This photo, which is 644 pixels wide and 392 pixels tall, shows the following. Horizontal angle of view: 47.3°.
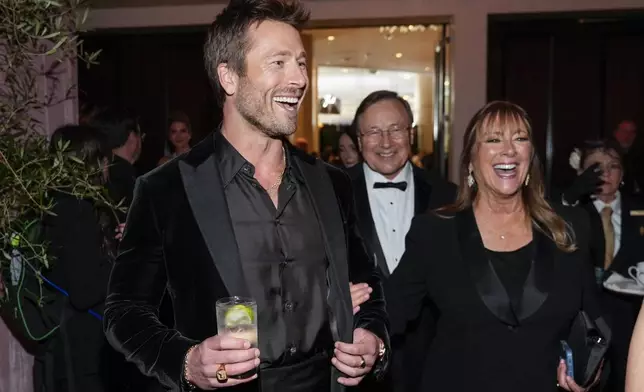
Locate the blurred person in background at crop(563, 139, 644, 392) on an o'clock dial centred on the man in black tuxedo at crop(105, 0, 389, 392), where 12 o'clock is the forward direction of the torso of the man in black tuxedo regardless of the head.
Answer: The blurred person in background is roughly at 9 o'clock from the man in black tuxedo.

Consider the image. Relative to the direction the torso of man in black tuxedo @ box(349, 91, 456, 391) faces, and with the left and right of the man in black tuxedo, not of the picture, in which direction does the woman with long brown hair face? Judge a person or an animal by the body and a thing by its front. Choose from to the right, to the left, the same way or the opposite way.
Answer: the same way

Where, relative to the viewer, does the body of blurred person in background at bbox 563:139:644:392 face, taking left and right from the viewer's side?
facing the viewer

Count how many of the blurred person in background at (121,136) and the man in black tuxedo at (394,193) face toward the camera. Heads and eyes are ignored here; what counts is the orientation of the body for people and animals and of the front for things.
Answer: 1

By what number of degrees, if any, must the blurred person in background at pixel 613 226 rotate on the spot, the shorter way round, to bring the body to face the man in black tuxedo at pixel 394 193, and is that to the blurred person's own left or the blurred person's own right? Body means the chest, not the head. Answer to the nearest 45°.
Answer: approximately 45° to the blurred person's own right

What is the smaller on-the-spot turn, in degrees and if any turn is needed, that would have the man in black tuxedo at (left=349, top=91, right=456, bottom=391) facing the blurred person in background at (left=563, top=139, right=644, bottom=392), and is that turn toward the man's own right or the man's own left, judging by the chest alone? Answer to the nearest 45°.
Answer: approximately 135° to the man's own left

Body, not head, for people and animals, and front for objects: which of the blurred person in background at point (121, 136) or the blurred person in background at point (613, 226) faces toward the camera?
the blurred person in background at point (613, 226)

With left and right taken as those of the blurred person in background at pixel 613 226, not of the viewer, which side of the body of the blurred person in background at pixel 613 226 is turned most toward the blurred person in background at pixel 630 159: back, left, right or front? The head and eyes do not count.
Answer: back

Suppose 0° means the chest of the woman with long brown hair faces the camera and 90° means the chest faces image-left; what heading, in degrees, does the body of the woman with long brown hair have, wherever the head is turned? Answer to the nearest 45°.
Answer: approximately 0°

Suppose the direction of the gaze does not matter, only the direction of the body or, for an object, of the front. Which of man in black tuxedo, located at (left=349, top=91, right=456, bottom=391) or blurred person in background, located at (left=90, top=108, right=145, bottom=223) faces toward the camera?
the man in black tuxedo

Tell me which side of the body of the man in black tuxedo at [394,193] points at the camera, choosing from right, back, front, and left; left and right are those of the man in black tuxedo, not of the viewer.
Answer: front

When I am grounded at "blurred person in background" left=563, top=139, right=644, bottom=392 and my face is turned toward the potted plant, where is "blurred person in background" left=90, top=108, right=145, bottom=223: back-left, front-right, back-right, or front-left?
front-right

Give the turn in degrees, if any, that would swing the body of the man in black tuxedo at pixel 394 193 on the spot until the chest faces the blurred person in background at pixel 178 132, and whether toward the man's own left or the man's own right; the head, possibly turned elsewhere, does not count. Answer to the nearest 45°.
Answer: approximately 135° to the man's own right

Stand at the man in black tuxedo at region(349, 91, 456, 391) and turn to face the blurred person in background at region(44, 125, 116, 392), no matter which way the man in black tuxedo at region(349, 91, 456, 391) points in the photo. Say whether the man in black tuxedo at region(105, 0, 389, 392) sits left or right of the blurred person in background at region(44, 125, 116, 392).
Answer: left

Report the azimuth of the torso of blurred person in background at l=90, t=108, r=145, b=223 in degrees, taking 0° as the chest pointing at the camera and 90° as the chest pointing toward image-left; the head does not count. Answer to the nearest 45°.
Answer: approximately 225°

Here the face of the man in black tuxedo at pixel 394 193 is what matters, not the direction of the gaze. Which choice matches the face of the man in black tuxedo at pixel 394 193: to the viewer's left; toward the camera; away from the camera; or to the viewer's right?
toward the camera
